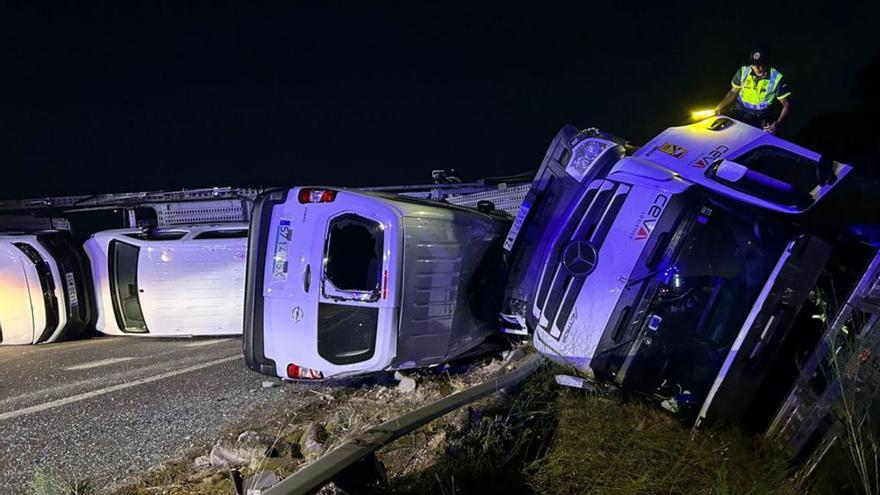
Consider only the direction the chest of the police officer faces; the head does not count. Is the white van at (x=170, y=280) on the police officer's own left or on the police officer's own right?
on the police officer's own right

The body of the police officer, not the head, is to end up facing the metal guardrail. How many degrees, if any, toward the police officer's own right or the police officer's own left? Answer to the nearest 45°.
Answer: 0° — they already face it

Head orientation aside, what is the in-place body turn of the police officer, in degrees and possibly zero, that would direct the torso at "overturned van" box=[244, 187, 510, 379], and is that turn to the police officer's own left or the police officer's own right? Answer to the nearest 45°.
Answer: approximately 45° to the police officer's own right

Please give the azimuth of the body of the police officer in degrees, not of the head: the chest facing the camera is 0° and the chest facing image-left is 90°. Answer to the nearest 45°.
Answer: approximately 0°
